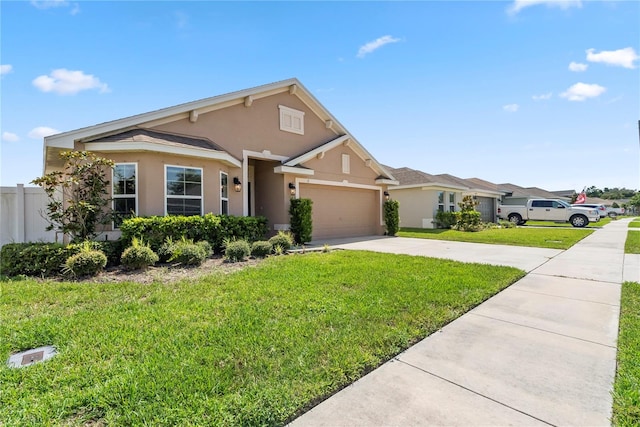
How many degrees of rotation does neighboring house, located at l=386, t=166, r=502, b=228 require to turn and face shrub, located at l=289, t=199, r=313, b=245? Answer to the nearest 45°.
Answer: approximately 45° to its right

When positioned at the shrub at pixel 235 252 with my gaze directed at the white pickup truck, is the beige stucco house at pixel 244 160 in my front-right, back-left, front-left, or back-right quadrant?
front-left

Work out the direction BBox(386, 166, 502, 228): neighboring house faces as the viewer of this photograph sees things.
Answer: facing the viewer and to the right of the viewer

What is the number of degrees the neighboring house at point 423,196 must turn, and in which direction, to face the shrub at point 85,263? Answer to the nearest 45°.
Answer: approximately 45° to its right

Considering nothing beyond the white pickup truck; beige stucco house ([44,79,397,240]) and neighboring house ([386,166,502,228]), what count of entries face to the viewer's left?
0

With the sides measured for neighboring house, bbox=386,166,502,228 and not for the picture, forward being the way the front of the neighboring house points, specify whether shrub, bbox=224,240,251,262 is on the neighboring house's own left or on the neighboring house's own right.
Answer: on the neighboring house's own right

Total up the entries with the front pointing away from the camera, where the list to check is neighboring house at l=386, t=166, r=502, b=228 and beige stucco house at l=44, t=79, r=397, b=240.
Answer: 0

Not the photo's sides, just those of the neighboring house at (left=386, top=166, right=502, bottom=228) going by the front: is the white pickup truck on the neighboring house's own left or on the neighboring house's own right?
on the neighboring house's own left

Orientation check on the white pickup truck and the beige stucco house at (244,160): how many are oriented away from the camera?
0
